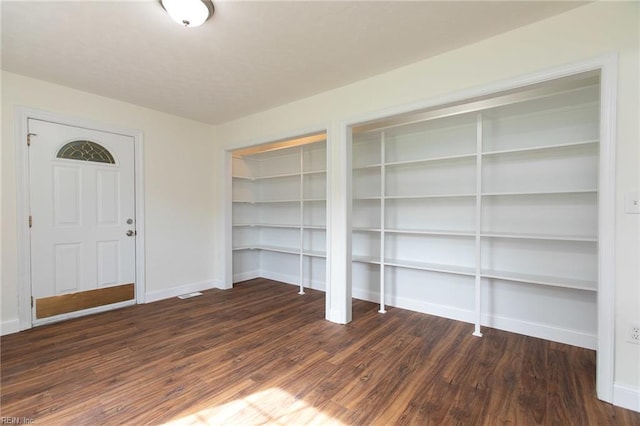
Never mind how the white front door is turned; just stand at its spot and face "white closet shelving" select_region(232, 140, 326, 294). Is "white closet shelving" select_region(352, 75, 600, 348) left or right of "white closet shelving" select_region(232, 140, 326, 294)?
right

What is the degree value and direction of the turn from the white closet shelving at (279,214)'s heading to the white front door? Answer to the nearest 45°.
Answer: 0° — it already faces it

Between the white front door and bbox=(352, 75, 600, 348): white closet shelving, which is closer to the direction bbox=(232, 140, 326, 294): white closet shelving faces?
the white front door

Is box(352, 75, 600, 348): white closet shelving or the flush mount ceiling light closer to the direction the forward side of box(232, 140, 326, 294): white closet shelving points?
the flush mount ceiling light

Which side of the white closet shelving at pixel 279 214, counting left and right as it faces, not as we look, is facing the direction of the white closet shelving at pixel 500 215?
left

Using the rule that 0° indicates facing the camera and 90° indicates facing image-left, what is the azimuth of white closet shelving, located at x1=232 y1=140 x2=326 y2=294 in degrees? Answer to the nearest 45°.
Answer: approximately 45°
